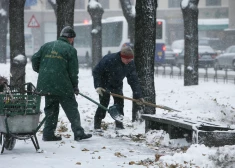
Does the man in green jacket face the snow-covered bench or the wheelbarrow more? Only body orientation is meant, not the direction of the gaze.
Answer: the snow-covered bench

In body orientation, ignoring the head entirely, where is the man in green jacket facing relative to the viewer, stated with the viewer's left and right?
facing away from the viewer and to the right of the viewer

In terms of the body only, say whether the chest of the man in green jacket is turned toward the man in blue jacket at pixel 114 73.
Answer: yes

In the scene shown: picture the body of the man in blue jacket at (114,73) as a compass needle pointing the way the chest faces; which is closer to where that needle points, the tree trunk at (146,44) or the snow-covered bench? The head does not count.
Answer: the snow-covered bench

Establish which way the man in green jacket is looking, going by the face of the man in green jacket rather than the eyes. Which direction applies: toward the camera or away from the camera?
away from the camera
